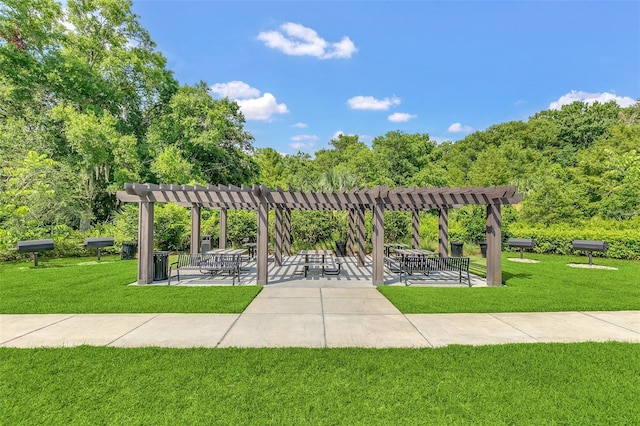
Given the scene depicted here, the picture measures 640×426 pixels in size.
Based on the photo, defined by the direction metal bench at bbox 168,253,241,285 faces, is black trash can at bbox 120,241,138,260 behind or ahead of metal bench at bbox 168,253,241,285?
behind

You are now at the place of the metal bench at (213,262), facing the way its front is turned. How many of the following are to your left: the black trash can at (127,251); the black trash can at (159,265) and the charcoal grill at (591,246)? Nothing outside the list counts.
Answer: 1

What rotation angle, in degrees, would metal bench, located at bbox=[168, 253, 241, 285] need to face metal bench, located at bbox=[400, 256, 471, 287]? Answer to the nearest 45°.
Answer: approximately 90° to its left

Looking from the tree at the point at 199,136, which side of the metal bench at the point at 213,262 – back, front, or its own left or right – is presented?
back

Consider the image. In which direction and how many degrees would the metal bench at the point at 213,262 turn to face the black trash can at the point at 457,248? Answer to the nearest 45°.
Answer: approximately 90° to its left

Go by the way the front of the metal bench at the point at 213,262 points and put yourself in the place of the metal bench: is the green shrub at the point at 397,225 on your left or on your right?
on your left
